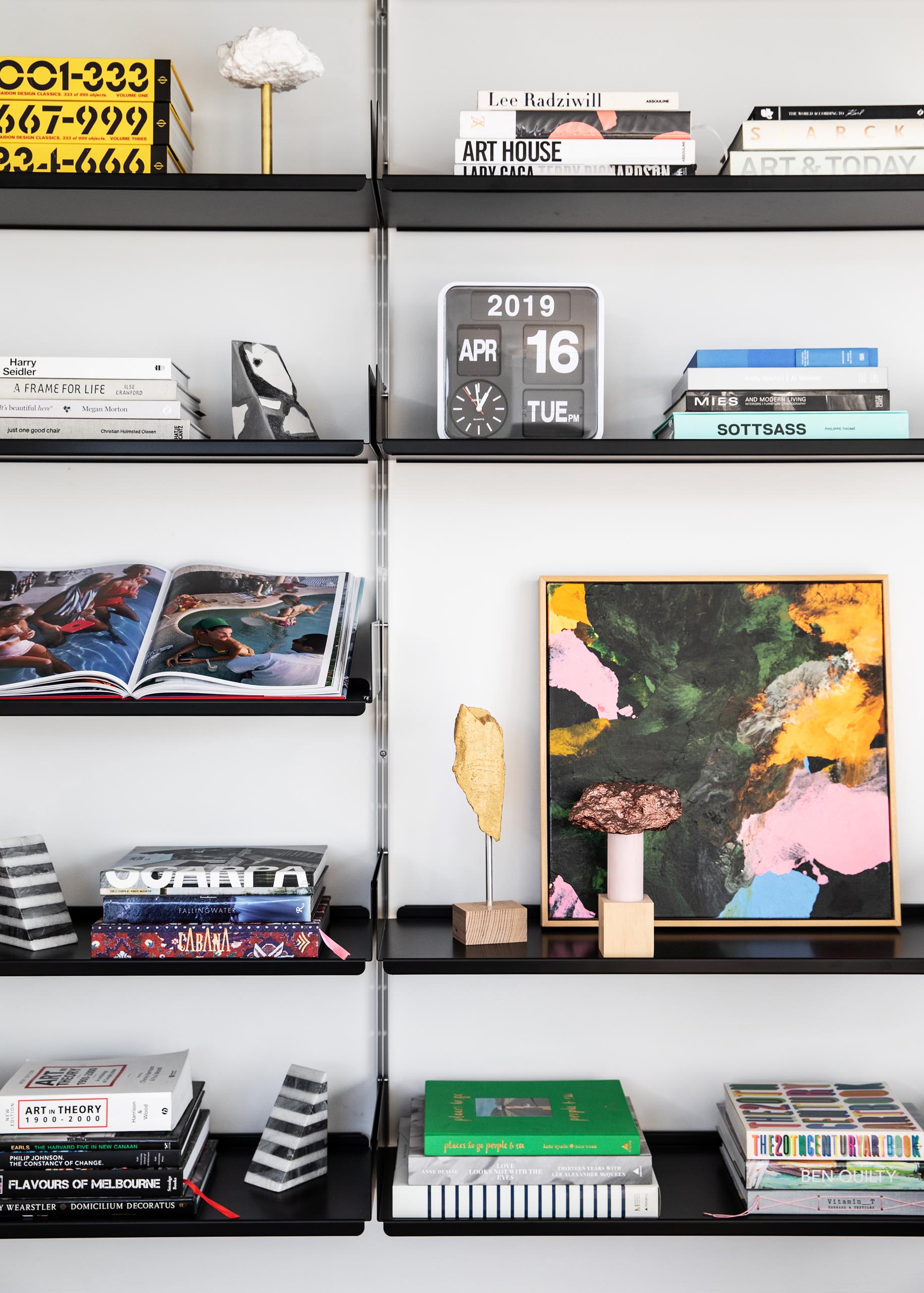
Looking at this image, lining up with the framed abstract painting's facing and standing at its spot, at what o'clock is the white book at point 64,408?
The white book is roughly at 2 o'clock from the framed abstract painting.

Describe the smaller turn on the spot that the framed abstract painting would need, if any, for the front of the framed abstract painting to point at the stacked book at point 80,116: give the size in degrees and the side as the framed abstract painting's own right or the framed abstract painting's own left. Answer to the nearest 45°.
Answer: approximately 45° to the framed abstract painting's own right

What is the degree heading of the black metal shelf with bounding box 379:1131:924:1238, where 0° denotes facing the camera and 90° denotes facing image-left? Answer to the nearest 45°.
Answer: approximately 0°

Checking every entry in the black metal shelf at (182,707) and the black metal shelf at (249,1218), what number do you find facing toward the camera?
2

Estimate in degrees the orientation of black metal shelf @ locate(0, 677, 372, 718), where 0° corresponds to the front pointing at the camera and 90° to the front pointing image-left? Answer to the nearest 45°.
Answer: approximately 0°
